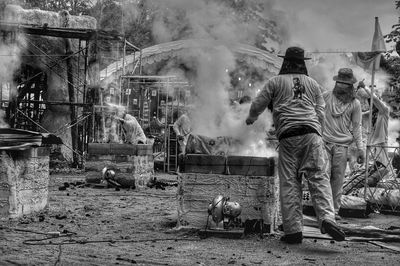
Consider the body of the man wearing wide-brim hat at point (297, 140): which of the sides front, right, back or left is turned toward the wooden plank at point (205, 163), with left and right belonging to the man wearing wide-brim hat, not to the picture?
left

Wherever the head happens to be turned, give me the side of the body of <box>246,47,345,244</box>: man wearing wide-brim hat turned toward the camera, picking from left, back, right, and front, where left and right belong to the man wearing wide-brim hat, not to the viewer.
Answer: back

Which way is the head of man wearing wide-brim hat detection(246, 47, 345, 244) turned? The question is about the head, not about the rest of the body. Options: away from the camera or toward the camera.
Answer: away from the camera

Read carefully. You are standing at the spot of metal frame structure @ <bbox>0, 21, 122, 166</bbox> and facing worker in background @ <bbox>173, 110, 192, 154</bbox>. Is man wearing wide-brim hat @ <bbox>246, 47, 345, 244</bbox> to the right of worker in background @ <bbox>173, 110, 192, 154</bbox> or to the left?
right

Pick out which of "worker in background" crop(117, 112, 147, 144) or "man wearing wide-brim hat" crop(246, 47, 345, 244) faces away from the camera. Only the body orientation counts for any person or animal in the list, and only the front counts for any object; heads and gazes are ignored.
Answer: the man wearing wide-brim hat

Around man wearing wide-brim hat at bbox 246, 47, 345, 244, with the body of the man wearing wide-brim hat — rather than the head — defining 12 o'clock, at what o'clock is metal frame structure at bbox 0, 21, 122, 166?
The metal frame structure is roughly at 11 o'clock from the man wearing wide-brim hat.

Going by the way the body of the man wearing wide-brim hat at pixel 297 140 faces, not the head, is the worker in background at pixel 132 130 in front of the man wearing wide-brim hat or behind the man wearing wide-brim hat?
in front

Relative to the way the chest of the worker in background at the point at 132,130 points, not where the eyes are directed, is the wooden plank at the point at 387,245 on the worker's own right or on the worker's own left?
on the worker's own left

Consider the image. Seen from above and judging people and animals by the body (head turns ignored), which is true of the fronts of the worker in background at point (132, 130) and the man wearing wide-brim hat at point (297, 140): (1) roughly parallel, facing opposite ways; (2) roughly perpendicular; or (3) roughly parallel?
roughly perpendicular
